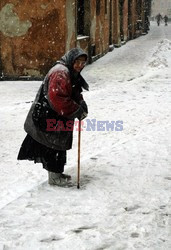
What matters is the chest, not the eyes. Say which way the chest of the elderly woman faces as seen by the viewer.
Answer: to the viewer's right

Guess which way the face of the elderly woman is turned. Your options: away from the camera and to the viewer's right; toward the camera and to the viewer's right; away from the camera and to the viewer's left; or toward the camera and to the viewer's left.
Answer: toward the camera and to the viewer's right
